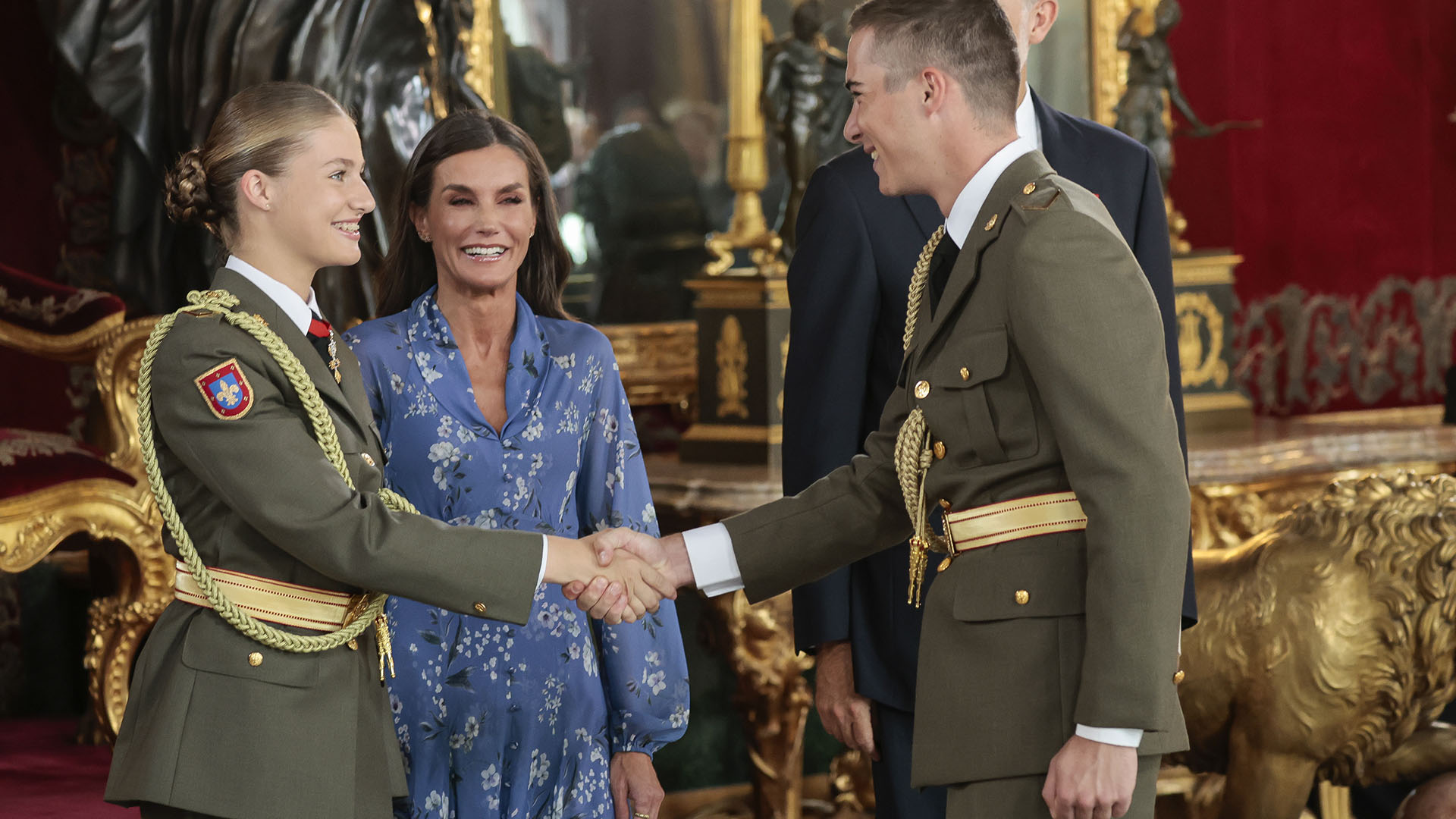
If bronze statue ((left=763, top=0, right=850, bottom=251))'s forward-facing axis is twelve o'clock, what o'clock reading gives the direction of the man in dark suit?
The man in dark suit is roughly at 12 o'clock from the bronze statue.

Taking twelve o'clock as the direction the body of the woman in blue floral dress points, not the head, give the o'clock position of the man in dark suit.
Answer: The man in dark suit is roughly at 9 o'clock from the woman in blue floral dress.

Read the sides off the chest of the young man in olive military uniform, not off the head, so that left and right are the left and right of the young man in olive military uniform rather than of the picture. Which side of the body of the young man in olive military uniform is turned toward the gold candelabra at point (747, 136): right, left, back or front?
right

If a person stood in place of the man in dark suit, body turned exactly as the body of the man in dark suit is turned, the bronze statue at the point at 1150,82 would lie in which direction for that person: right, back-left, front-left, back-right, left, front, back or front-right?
back

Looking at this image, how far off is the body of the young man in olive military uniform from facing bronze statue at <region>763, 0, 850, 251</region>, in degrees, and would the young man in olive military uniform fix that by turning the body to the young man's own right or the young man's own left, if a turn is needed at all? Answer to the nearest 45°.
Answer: approximately 90° to the young man's own right

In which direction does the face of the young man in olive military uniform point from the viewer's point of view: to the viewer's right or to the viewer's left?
to the viewer's left

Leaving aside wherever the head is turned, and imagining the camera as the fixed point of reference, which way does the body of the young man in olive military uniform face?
to the viewer's left

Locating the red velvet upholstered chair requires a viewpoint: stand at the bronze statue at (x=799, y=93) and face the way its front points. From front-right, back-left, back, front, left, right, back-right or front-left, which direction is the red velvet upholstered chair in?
front-right

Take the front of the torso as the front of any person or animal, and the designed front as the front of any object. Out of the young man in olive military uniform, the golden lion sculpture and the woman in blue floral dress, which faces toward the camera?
the woman in blue floral dress
